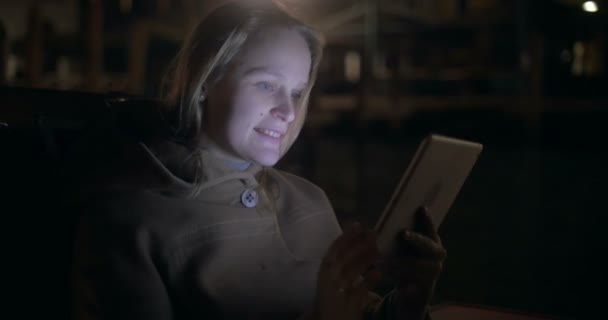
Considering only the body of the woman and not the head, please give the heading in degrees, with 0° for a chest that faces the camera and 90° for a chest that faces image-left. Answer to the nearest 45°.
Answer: approximately 315°

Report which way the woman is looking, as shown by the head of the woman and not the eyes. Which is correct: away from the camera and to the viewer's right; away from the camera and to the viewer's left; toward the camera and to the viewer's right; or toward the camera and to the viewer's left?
toward the camera and to the viewer's right
